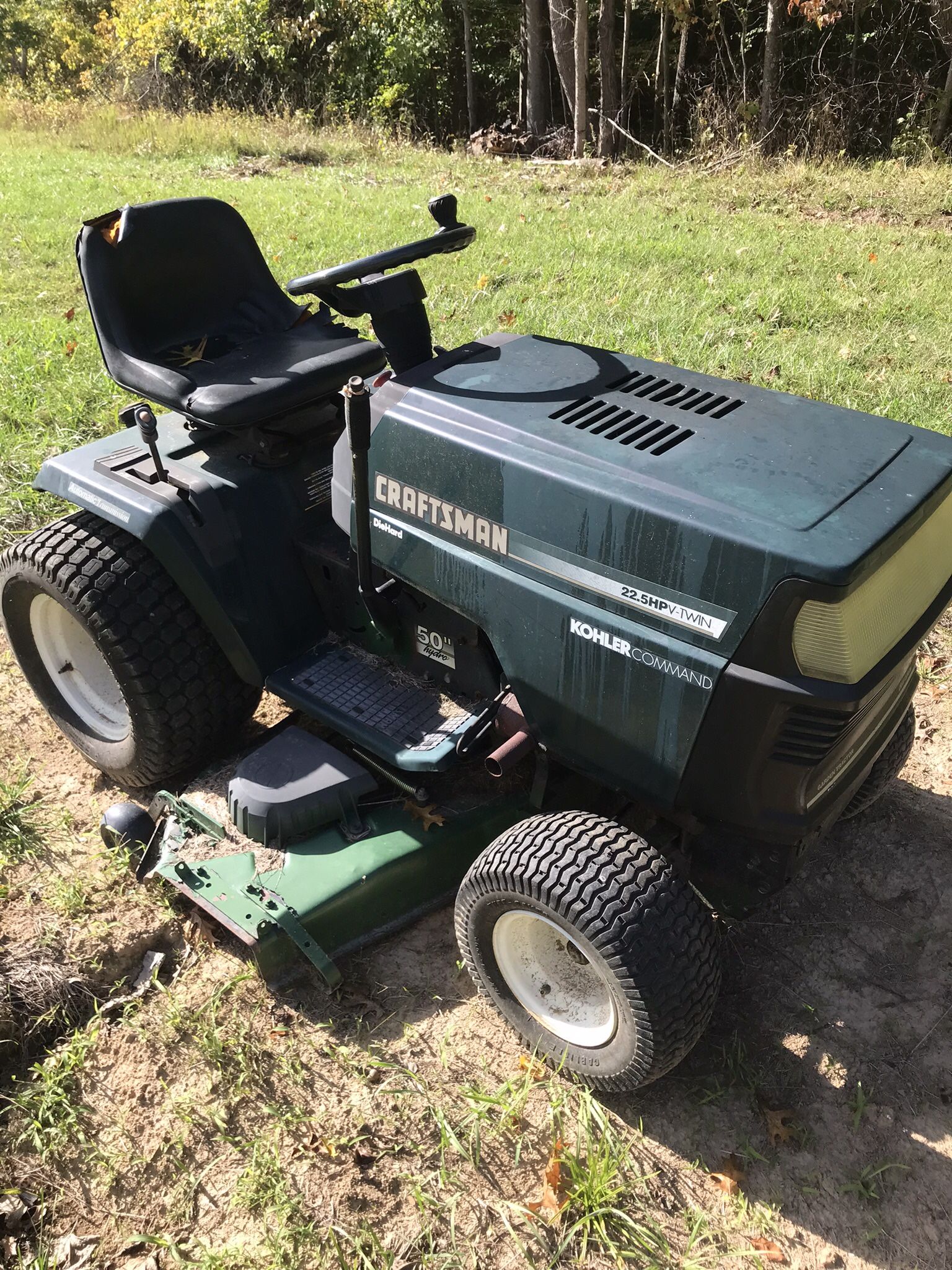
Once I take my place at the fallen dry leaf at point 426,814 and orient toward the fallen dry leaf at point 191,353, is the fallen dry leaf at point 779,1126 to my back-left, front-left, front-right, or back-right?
back-right

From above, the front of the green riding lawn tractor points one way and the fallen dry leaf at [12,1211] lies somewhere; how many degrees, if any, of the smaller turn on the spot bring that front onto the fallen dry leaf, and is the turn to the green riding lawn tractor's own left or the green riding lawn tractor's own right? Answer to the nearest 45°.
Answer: approximately 90° to the green riding lawn tractor's own right

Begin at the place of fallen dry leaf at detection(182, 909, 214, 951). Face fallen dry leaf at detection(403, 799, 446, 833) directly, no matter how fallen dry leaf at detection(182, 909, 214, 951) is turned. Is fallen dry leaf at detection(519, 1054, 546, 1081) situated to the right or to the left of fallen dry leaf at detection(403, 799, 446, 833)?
right

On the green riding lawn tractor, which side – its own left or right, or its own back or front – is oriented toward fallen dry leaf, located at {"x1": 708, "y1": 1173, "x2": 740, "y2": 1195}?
front

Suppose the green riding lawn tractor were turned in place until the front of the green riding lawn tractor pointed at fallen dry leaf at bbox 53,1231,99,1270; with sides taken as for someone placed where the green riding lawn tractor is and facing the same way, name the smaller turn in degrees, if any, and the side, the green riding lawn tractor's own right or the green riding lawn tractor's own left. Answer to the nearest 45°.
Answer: approximately 90° to the green riding lawn tractor's own right

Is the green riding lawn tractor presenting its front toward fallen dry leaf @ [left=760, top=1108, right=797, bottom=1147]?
yes

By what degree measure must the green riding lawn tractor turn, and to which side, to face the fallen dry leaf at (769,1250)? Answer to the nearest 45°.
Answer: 0° — it already faces it

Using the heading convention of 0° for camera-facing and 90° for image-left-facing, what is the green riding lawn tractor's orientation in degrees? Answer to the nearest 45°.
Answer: approximately 315°

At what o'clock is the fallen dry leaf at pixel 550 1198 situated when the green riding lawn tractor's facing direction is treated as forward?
The fallen dry leaf is roughly at 1 o'clock from the green riding lawn tractor.
